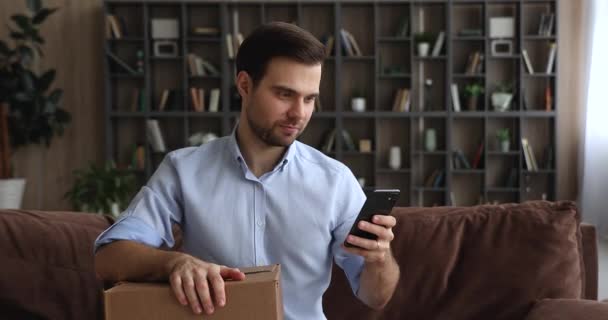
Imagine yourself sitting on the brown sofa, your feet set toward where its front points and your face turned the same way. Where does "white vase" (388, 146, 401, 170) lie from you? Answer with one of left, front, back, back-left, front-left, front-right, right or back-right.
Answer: back

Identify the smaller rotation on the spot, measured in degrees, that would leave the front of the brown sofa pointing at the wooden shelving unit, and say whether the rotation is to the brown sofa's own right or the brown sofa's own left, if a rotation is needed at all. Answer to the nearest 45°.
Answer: approximately 180°

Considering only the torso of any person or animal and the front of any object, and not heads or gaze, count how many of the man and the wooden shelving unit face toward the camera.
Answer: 2

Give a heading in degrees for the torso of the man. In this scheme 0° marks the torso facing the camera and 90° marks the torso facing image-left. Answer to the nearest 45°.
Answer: approximately 0°

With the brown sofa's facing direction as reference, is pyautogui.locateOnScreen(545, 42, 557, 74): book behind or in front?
behind

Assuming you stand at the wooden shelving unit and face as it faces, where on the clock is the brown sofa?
The brown sofa is roughly at 12 o'clock from the wooden shelving unit.

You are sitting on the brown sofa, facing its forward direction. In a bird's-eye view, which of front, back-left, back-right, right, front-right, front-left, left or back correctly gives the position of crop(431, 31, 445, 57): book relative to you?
back

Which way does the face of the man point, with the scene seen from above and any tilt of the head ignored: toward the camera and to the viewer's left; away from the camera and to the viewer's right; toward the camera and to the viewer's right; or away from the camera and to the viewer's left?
toward the camera and to the viewer's right

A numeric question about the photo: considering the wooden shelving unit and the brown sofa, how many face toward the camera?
2

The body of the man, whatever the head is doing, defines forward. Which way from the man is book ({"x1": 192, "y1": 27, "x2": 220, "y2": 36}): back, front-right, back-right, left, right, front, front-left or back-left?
back

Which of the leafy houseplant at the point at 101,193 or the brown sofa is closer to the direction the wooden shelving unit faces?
the brown sofa

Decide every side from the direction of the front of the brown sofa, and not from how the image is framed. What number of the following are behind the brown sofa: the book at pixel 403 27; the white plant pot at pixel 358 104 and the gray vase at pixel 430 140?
3

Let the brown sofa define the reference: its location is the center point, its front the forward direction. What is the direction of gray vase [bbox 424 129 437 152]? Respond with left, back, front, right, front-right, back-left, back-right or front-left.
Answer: back

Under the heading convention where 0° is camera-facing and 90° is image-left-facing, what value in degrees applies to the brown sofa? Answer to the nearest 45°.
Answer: approximately 0°
